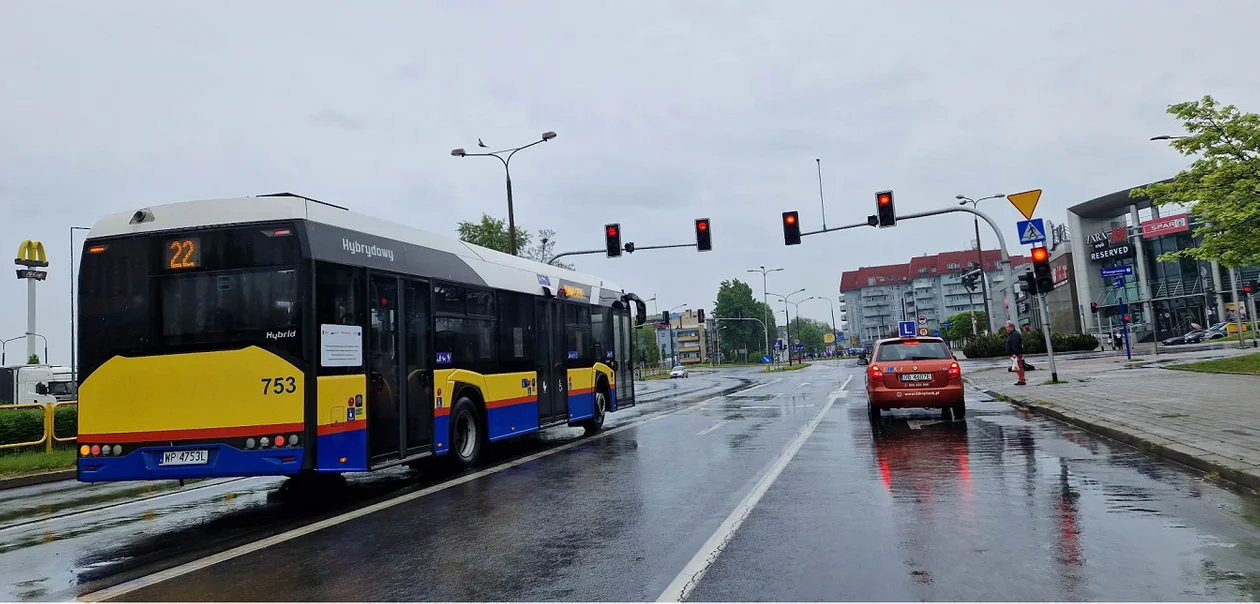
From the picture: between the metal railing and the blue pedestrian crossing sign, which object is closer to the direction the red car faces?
the blue pedestrian crossing sign

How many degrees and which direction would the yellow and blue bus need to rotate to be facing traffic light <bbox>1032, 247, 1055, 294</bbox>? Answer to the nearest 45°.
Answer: approximately 45° to its right

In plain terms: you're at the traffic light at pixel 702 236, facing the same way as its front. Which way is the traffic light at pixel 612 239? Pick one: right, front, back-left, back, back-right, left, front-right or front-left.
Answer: right

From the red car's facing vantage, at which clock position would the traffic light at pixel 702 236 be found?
The traffic light is roughly at 11 o'clock from the red car.

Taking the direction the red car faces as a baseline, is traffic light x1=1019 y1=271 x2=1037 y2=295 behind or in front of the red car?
in front

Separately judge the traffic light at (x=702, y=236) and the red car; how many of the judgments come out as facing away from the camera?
1

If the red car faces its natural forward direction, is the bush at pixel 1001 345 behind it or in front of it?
in front

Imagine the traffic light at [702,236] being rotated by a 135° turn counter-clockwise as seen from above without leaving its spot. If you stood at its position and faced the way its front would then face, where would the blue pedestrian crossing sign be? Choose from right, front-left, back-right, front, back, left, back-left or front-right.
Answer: right

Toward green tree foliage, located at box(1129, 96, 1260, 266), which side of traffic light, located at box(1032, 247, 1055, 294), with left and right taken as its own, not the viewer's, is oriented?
left

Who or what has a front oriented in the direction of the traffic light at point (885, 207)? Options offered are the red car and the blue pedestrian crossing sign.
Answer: the red car

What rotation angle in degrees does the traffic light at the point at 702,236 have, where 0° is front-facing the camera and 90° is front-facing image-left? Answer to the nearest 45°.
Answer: approximately 0°

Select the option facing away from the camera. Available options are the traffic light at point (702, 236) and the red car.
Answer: the red car

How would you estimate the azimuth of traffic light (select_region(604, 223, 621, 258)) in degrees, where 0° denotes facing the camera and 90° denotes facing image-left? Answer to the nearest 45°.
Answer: approximately 0°

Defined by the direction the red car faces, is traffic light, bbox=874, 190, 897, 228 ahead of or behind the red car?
ahead

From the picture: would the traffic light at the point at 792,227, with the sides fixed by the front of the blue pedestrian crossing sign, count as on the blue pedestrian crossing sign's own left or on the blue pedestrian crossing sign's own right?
on the blue pedestrian crossing sign's own right

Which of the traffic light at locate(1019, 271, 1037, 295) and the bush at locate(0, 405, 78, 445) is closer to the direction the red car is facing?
the traffic light

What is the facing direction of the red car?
away from the camera

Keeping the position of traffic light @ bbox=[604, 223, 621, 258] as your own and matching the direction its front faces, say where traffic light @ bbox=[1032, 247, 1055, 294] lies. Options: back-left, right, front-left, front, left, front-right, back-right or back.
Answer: front-left

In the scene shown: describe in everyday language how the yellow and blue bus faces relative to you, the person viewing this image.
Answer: facing away from the viewer and to the right of the viewer
